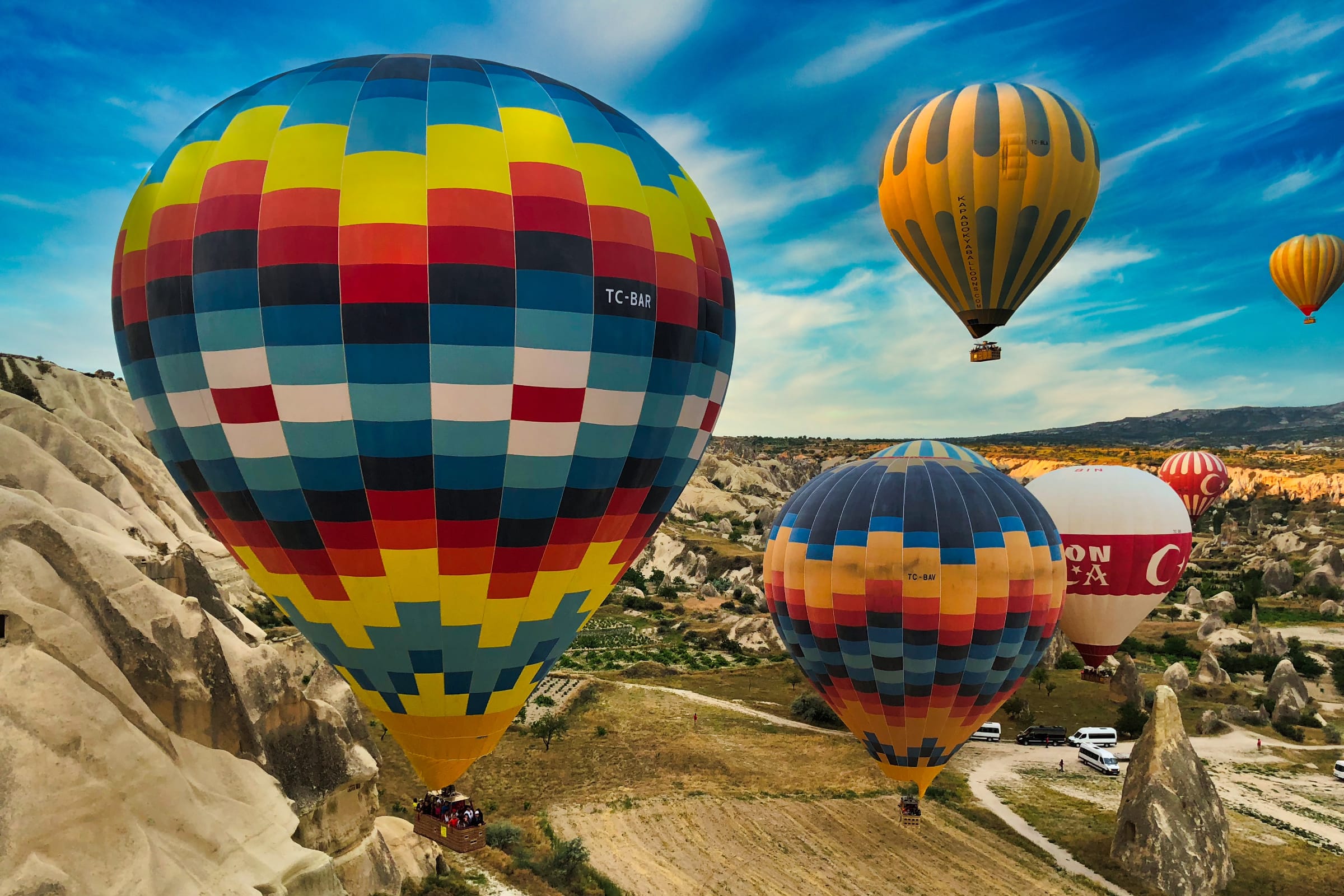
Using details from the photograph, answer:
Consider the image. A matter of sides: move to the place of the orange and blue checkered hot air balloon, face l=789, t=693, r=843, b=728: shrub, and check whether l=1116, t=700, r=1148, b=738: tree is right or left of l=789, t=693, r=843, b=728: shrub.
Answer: right

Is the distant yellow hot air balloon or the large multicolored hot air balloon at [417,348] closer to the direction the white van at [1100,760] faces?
the large multicolored hot air balloon
